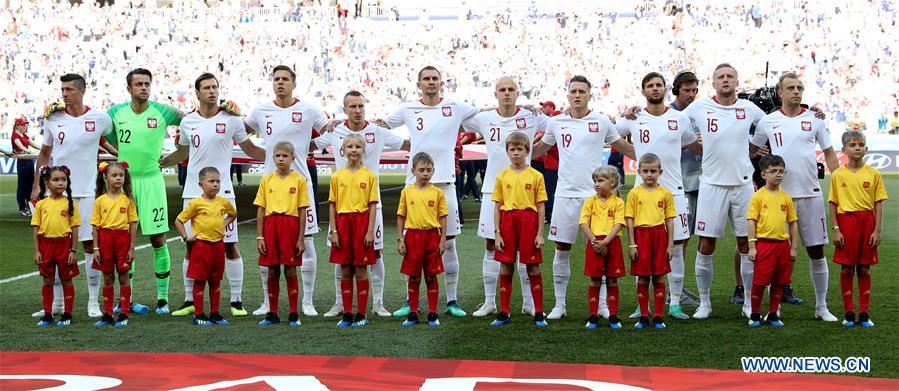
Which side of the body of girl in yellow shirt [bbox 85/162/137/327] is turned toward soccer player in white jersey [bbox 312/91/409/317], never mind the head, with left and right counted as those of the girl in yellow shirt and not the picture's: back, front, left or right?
left

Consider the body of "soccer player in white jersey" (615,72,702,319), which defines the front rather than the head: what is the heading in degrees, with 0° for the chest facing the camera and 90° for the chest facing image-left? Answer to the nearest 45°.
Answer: approximately 0°

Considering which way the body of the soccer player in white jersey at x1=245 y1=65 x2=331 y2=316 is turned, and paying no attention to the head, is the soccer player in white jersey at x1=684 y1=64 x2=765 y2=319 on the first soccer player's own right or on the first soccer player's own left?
on the first soccer player's own left

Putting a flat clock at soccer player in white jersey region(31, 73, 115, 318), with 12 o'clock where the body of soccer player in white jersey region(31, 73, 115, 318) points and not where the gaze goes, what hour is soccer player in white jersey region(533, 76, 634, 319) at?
soccer player in white jersey region(533, 76, 634, 319) is roughly at 10 o'clock from soccer player in white jersey region(31, 73, 115, 318).

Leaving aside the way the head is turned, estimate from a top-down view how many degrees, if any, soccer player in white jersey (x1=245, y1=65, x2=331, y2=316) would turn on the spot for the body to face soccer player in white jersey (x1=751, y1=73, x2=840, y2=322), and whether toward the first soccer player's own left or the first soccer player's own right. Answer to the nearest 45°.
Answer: approximately 90° to the first soccer player's own left
